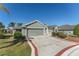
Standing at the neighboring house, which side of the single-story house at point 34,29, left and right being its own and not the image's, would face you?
left

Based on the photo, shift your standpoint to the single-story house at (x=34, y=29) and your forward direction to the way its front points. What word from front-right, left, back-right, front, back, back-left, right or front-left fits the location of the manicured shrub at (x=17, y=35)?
right

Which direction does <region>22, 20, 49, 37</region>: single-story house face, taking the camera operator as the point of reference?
facing the viewer

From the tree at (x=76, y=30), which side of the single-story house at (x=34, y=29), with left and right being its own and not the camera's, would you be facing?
left

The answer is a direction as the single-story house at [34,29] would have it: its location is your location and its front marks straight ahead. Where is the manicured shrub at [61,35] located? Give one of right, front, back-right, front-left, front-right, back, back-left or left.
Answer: left
